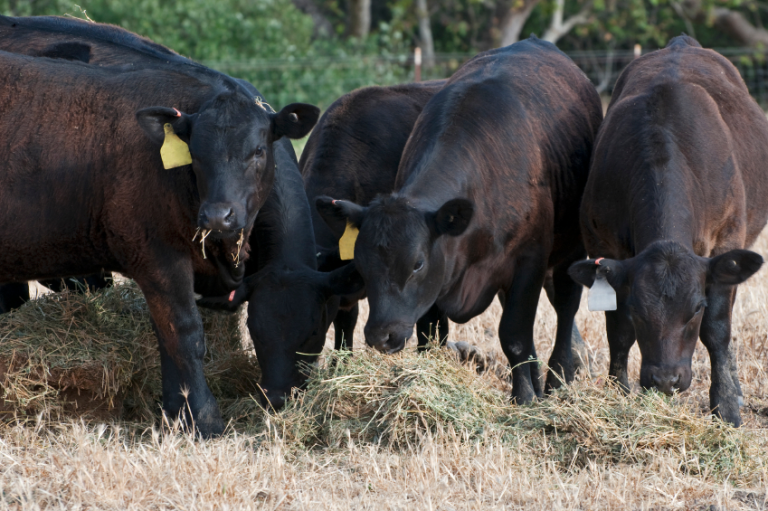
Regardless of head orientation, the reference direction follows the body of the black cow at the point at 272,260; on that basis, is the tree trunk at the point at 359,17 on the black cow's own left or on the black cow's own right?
on the black cow's own left

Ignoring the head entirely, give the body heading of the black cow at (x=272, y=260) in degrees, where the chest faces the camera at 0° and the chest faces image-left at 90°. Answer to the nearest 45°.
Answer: approximately 315°

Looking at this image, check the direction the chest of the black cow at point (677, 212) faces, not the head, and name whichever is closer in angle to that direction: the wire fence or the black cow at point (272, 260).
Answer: the black cow

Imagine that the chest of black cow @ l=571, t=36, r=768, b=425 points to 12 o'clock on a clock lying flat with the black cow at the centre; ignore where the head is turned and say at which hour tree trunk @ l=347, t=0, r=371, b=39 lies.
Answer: The tree trunk is roughly at 5 o'clock from the black cow.

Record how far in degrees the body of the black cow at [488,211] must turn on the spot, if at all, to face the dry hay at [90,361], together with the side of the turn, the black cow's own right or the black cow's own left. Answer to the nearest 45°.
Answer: approximately 45° to the black cow's own right

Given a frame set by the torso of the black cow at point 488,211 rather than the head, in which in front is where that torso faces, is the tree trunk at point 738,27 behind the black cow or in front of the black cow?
behind

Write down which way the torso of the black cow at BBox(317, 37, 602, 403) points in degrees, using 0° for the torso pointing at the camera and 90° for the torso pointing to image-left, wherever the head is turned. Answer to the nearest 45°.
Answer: approximately 45°

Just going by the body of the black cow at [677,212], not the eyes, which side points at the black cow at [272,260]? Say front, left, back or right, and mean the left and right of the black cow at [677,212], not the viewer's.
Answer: right

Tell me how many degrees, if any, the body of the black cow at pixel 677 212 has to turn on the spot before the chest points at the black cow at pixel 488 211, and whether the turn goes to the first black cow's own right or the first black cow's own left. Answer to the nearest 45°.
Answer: approximately 90° to the first black cow's own right

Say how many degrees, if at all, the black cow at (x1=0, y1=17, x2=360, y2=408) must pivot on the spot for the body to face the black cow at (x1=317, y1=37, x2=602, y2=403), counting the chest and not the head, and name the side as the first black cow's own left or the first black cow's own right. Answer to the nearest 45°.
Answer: approximately 45° to the first black cow's own left
